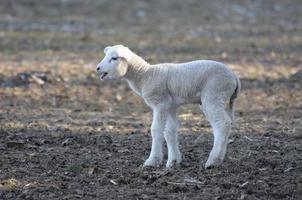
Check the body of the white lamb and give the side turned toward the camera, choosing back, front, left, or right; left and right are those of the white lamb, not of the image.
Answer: left
